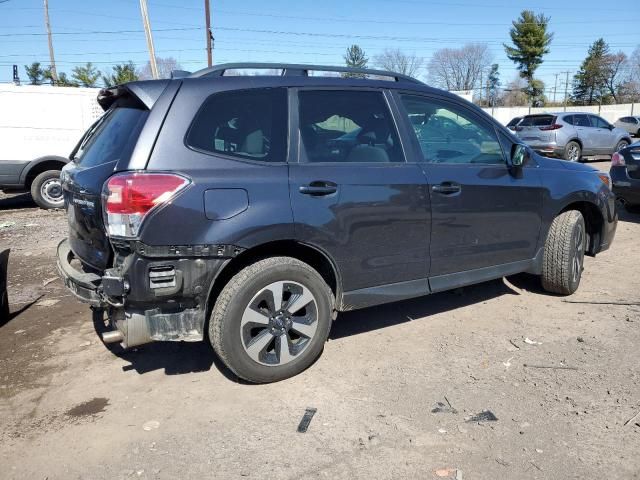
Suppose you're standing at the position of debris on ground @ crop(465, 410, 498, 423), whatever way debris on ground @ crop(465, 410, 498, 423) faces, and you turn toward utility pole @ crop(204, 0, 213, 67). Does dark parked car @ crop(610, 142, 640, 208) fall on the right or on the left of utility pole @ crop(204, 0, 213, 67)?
right

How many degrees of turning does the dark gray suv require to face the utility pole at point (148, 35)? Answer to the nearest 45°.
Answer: approximately 45° to its left

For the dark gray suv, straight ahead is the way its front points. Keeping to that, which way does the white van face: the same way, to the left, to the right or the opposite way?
the opposite way

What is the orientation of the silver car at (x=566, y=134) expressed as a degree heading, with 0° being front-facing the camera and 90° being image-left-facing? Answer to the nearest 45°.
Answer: approximately 225°

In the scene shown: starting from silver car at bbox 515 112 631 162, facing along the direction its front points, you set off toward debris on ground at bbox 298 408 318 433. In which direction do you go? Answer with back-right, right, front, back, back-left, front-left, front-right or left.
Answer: back-right

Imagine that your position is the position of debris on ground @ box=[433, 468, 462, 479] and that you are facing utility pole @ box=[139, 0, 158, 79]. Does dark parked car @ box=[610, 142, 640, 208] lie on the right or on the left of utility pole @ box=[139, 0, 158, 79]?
right

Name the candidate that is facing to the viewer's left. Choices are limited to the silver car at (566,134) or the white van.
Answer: the white van

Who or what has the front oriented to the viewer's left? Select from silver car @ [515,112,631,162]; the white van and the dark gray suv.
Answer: the white van

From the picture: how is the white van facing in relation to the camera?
to the viewer's left

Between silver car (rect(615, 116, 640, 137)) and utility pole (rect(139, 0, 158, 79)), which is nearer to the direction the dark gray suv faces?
the silver car

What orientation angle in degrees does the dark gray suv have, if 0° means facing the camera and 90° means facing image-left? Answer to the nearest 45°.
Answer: approximately 225°

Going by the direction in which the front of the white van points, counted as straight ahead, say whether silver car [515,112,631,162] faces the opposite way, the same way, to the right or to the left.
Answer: the opposite way

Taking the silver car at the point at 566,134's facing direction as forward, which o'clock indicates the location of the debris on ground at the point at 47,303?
The debris on ground is roughly at 5 o'clock from the silver car.
